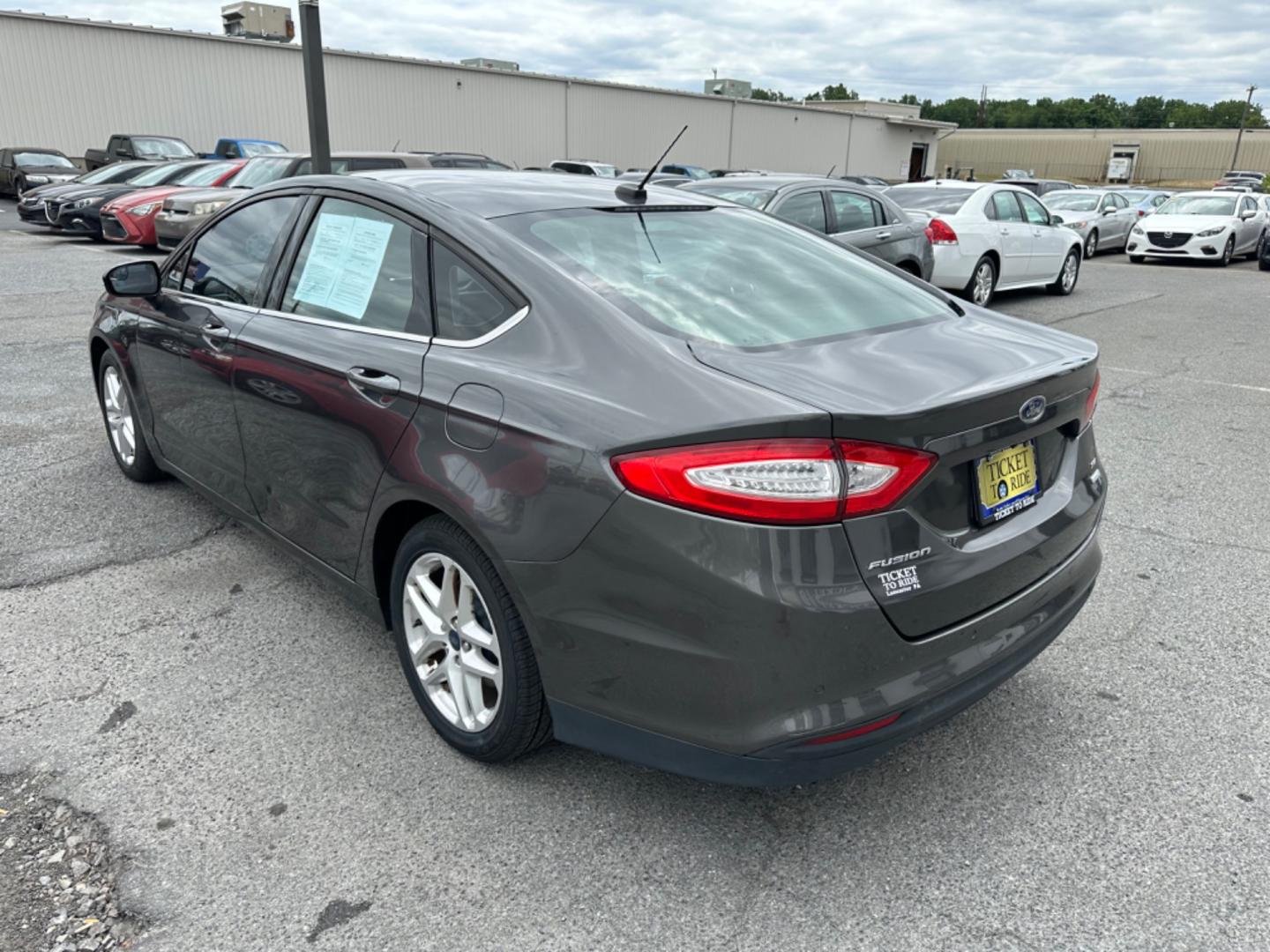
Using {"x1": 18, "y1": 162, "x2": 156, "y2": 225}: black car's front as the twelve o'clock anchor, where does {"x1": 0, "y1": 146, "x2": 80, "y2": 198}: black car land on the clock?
{"x1": 0, "y1": 146, "x2": 80, "y2": 198}: black car is roughly at 4 o'clock from {"x1": 18, "y1": 162, "x2": 156, "y2": 225}: black car.

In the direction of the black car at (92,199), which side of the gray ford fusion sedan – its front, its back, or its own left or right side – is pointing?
front

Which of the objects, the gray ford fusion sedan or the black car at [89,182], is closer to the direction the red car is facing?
the gray ford fusion sedan

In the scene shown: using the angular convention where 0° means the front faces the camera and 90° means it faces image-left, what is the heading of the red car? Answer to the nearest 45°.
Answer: approximately 45°

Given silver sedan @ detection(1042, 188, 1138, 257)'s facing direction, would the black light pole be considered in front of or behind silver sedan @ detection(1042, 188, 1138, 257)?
in front

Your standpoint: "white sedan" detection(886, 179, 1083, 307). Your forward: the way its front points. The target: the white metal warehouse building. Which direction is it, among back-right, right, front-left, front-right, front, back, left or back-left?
left

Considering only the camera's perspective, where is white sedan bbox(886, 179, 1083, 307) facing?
facing away from the viewer and to the right of the viewer

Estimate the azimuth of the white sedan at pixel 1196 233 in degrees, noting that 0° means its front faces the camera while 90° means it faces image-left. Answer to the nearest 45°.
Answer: approximately 45°

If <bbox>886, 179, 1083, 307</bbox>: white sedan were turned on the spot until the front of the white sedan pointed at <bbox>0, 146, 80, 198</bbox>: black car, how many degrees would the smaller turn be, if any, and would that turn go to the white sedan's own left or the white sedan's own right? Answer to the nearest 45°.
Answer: approximately 135° to the white sedan's own left

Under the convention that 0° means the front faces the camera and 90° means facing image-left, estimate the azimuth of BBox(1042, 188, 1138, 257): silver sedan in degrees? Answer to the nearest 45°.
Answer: approximately 45°

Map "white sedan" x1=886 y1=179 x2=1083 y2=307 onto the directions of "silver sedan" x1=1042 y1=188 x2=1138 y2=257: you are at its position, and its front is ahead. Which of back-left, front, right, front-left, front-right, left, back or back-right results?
front-left

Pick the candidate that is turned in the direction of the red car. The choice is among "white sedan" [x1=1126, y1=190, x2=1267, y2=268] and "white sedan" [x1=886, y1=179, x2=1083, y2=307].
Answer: "white sedan" [x1=1126, y1=190, x2=1267, y2=268]

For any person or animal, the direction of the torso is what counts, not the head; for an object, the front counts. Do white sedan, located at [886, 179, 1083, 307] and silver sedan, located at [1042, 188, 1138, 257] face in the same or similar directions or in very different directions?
very different directions

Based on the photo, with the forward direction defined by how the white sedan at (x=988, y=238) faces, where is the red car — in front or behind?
behind

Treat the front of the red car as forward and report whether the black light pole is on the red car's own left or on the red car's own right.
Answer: on the red car's own left

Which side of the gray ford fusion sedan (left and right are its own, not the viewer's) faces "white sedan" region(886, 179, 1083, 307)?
right
